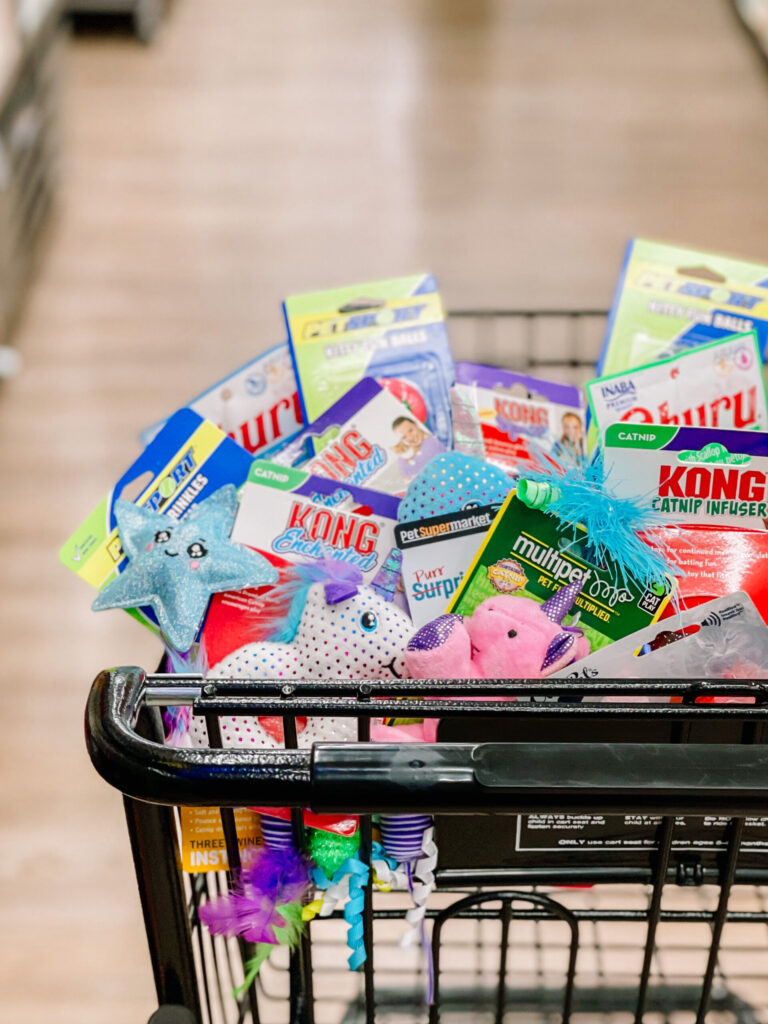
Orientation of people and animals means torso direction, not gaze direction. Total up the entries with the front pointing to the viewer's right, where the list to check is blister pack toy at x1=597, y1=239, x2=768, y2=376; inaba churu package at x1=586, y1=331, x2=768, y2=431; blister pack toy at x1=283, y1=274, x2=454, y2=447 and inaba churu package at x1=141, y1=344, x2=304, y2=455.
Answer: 0

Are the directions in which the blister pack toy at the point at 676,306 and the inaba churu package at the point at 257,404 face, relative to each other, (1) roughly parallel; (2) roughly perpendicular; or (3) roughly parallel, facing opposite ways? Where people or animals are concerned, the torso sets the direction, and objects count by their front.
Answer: roughly parallel

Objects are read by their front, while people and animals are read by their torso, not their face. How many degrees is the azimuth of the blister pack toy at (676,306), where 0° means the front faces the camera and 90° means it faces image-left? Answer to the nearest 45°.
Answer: approximately 0°

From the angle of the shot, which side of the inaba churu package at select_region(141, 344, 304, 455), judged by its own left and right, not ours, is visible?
front

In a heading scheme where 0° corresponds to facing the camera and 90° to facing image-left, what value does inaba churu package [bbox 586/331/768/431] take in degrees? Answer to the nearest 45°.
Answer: approximately 0°

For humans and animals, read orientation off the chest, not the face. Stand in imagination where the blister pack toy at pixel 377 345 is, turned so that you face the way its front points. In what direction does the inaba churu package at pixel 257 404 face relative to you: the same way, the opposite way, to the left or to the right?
the same way

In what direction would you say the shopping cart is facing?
away from the camera

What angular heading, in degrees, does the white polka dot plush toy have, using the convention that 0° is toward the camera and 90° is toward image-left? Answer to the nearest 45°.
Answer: approximately 270°
